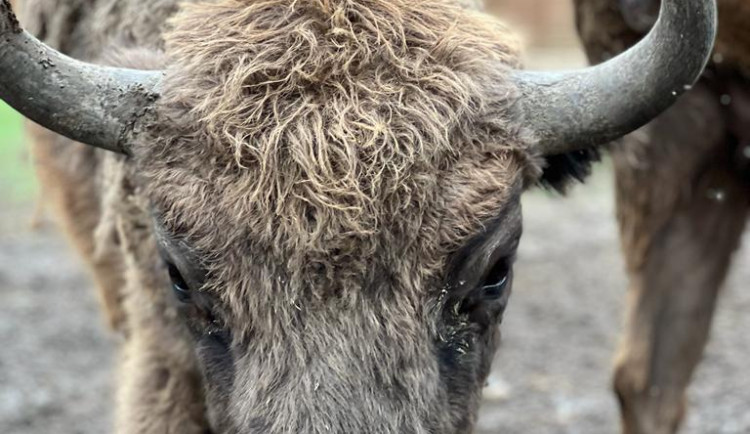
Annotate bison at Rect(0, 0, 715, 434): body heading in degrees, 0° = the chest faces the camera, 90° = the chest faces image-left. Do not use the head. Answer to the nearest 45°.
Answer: approximately 0°

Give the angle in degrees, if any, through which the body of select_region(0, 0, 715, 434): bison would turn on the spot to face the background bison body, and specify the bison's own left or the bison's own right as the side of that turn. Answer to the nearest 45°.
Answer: approximately 135° to the bison's own left
